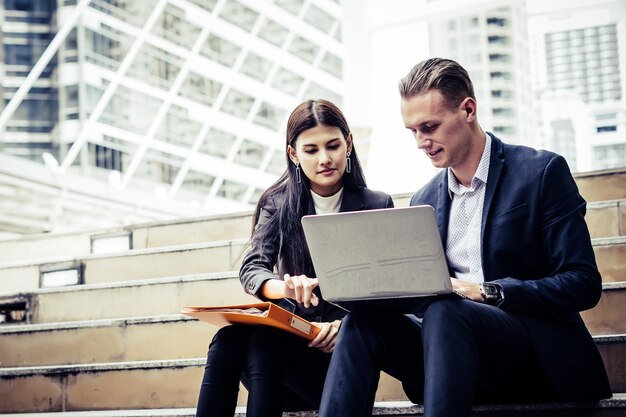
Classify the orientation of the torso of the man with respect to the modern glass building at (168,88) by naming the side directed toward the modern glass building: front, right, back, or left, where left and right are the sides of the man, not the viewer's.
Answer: right

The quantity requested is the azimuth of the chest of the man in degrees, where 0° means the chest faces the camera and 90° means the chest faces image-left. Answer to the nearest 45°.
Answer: approximately 45°

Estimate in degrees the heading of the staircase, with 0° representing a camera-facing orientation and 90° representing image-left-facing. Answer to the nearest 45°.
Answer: approximately 0°

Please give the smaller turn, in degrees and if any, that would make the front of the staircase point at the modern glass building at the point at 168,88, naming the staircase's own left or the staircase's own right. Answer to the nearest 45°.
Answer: approximately 180°
